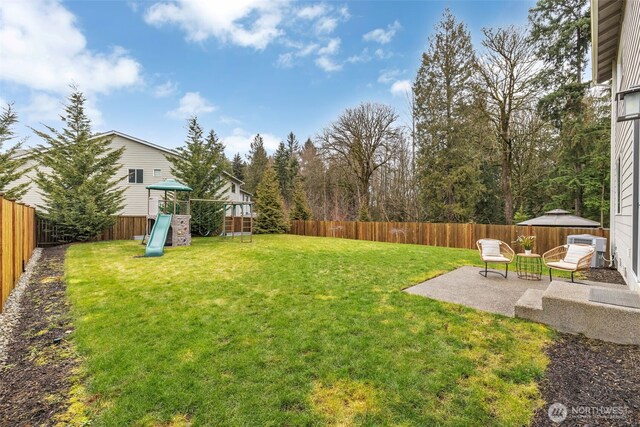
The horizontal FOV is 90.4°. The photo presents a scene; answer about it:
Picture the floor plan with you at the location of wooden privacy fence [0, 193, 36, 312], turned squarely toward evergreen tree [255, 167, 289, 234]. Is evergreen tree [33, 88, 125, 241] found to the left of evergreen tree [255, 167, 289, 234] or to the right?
left

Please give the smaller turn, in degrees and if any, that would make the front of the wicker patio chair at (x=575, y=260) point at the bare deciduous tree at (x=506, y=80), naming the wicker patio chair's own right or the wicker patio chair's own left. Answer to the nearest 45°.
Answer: approximately 135° to the wicker patio chair's own right

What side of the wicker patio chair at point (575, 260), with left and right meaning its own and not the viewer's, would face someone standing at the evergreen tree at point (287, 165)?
right

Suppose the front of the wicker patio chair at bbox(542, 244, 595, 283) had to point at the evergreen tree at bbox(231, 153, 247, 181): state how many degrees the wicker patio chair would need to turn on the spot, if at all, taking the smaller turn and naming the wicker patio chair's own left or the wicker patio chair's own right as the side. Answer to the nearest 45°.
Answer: approximately 90° to the wicker patio chair's own right

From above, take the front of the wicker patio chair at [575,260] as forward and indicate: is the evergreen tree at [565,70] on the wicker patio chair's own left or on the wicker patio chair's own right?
on the wicker patio chair's own right

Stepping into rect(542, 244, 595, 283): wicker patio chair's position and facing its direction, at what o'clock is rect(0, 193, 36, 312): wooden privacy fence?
The wooden privacy fence is roughly at 12 o'clock from the wicker patio chair.

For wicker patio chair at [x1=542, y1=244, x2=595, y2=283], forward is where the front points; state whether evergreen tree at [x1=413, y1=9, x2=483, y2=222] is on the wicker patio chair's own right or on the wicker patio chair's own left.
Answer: on the wicker patio chair's own right

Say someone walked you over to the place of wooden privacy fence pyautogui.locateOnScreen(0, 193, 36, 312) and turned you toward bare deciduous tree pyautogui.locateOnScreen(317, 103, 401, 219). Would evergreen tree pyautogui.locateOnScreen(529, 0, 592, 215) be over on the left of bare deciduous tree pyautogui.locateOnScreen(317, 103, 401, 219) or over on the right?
right

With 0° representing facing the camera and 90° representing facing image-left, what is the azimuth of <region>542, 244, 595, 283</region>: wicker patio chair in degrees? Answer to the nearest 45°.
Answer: approximately 45°

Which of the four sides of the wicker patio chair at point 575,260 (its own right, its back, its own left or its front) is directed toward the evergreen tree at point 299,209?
right

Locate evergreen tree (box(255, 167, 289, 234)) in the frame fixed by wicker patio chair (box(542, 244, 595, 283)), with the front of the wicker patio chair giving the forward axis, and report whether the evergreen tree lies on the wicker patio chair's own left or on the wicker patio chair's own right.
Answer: on the wicker patio chair's own right

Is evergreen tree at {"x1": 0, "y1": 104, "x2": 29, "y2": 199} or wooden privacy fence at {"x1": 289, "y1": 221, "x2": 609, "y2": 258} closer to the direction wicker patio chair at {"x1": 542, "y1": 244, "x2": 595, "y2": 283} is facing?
the evergreen tree
